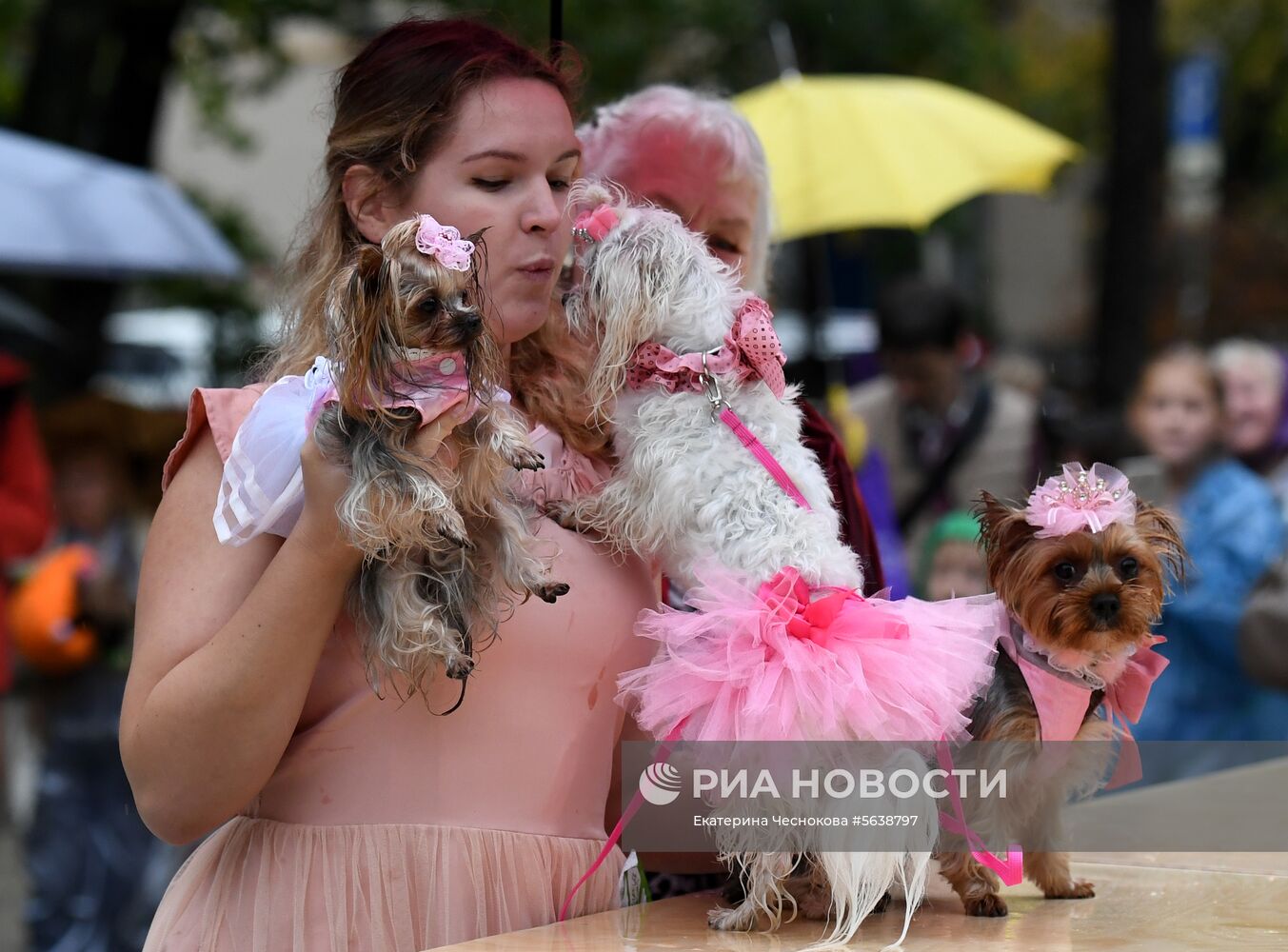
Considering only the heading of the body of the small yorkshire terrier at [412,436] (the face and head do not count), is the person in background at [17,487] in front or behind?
behind

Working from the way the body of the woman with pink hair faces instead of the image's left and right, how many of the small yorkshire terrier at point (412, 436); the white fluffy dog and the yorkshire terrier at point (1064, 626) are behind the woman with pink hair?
0

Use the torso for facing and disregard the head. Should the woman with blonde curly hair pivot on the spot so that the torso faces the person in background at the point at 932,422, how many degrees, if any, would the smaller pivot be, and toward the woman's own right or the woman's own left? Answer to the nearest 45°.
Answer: approximately 90° to the woman's own left

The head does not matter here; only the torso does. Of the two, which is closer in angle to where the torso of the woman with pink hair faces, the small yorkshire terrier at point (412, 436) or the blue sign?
the small yorkshire terrier

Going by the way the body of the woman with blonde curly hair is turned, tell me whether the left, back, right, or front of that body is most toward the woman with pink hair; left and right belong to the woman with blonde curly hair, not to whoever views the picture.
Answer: left

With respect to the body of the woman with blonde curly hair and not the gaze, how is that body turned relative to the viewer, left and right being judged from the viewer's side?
facing the viewer and to the right of the viewer

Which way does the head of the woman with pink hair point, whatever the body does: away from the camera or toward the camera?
toward the camera

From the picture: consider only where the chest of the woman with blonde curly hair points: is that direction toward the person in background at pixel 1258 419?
no

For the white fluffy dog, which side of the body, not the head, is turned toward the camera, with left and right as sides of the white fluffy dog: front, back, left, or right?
left

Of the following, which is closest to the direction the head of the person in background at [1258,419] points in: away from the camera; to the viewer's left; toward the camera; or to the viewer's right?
toward the camera

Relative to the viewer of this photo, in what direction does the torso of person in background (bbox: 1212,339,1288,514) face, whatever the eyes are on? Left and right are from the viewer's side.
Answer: facing the viewer and to the left of the viewer

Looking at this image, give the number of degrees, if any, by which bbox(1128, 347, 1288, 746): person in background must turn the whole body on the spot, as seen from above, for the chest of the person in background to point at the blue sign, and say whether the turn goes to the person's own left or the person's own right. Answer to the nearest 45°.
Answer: approximately 135° to the person's own right

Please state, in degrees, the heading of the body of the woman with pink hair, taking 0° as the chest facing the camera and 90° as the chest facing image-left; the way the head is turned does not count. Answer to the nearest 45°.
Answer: approximately 0°

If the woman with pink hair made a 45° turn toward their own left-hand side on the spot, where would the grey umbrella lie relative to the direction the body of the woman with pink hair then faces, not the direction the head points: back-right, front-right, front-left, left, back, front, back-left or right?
back
